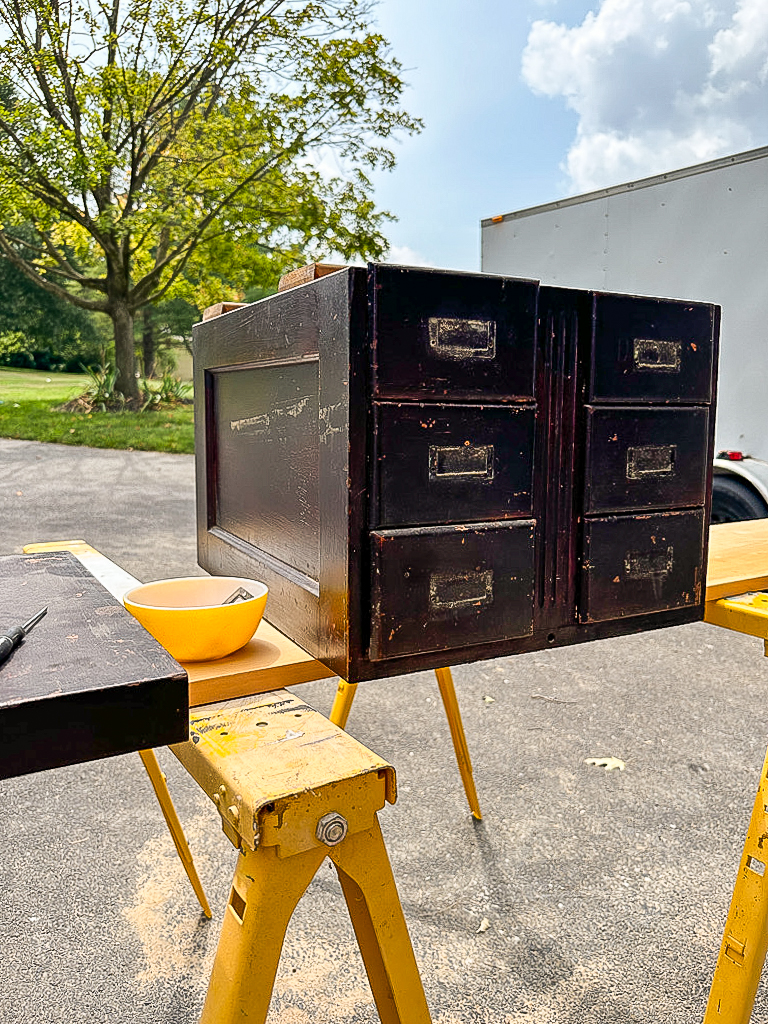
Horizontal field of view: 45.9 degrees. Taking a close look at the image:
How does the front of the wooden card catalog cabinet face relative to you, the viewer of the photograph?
facing the viewer and to the right of the viewer

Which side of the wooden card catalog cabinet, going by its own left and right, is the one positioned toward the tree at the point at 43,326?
back

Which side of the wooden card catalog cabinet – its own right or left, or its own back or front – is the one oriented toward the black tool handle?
right
